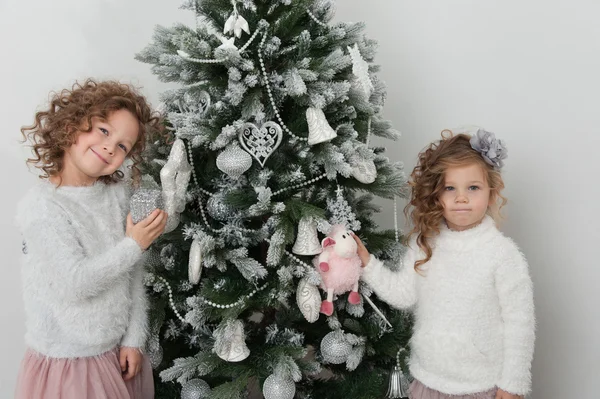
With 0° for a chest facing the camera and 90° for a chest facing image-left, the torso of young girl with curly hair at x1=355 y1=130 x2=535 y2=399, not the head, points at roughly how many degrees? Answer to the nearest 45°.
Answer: approximately 0°

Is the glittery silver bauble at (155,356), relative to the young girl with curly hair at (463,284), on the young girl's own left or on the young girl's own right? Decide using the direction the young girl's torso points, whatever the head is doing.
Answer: on the young girl's own right

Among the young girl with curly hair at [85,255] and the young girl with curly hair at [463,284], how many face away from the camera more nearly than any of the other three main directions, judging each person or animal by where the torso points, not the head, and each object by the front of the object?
0

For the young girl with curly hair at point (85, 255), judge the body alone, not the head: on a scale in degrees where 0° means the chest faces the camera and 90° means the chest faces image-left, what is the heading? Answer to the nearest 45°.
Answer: approximately 315°
